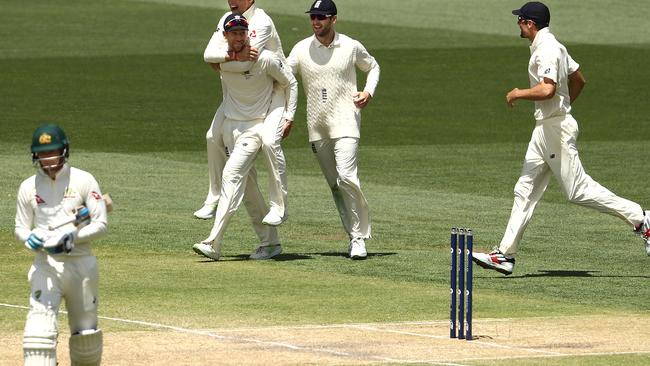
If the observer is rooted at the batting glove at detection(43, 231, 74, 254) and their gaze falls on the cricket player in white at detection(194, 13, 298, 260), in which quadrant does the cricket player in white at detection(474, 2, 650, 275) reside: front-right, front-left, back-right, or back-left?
front-right

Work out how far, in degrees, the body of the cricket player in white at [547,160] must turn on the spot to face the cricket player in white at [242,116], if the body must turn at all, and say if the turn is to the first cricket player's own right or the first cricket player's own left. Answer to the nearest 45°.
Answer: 0° — they already face them

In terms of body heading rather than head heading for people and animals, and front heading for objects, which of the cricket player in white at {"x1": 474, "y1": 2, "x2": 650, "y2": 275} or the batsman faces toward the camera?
the batsman

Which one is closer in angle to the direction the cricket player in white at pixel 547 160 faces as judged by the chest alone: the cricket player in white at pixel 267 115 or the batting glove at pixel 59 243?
the cricket player in white

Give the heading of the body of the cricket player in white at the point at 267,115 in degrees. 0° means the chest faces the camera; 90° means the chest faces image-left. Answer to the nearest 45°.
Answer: approximately 45°

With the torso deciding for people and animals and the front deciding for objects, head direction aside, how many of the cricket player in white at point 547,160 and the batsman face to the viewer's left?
1

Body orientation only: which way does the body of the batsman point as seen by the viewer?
toward the camera

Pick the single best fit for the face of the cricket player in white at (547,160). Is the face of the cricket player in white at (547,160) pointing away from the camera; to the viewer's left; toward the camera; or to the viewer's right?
to the viewer's left

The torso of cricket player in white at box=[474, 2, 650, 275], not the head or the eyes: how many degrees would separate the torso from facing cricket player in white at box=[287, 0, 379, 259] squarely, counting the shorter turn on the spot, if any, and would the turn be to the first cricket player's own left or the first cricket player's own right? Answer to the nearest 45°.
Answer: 0° — they already face them

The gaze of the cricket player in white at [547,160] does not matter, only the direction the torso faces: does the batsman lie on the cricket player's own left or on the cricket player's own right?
on the cricket player's own left

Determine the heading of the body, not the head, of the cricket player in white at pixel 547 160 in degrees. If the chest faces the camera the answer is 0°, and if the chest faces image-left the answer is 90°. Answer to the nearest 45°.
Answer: approximately 90°
